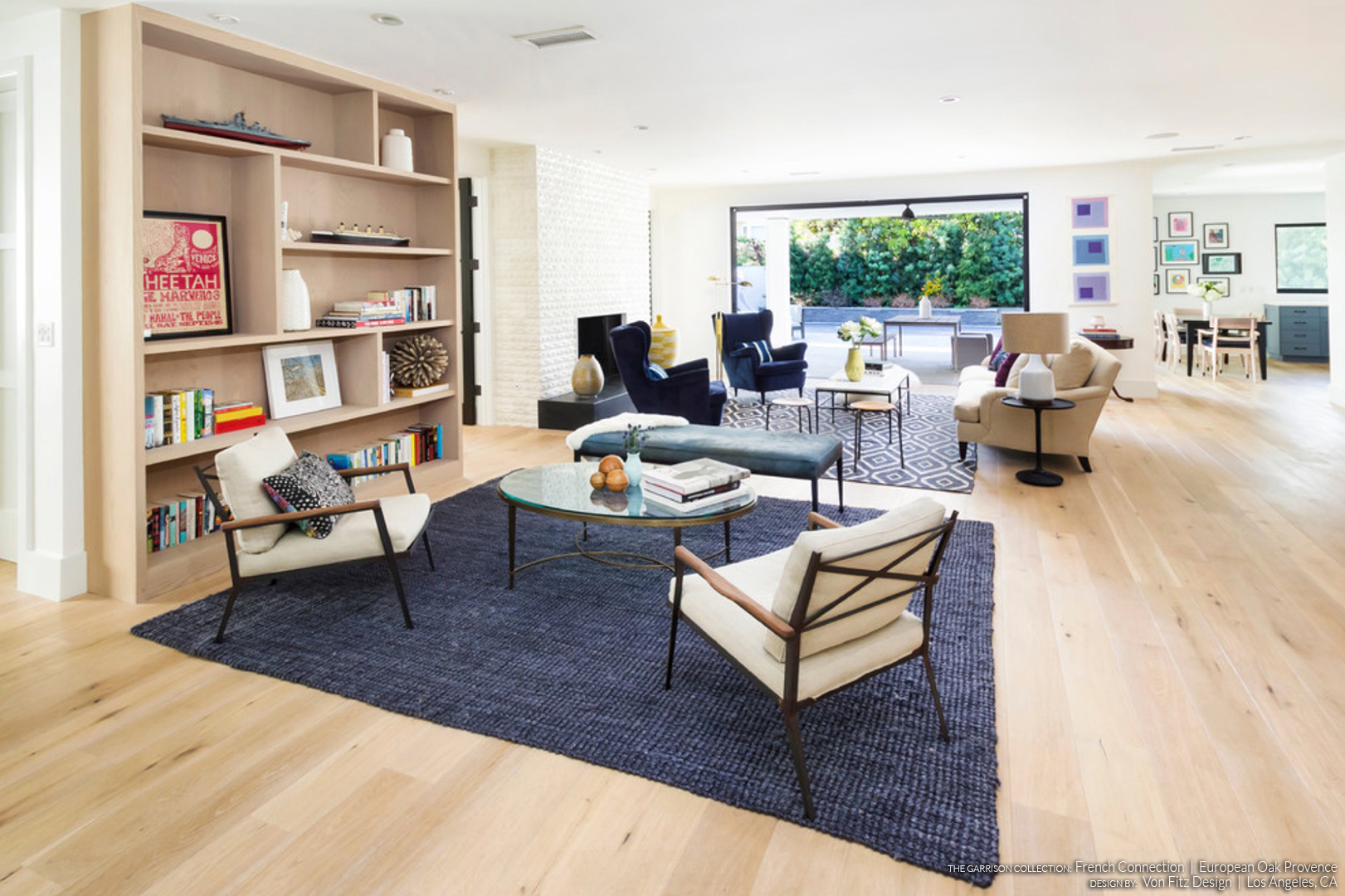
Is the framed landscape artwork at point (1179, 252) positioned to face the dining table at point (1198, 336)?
yes

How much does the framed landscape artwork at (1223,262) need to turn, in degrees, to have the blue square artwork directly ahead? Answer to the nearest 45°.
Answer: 0° — it already faces it

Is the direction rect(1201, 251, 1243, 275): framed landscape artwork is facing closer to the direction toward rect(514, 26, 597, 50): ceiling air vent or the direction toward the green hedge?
the ceiling air vent

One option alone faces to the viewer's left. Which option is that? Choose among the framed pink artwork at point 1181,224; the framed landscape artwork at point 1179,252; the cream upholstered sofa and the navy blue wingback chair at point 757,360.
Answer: the cream upholstered sofa

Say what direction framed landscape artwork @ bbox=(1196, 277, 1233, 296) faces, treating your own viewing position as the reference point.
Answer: facing the viewer

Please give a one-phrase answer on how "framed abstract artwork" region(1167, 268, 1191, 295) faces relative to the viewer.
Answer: facing the viewer

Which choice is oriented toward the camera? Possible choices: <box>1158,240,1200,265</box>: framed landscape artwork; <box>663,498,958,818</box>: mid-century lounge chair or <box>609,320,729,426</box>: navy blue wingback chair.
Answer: the framed landscape artwork

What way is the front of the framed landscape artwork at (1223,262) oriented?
toward the camera
